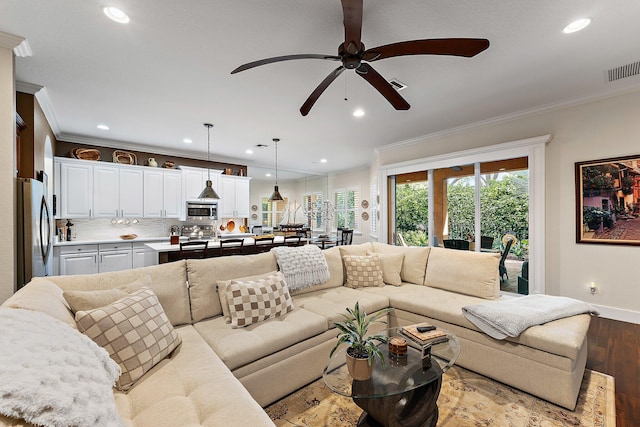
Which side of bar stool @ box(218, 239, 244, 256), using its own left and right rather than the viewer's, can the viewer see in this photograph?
back

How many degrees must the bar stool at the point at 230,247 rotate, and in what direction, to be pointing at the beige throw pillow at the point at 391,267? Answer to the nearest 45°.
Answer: approximately 135° to its right

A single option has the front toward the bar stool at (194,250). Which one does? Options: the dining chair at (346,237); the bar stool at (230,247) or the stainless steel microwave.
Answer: the stainless steel microwave

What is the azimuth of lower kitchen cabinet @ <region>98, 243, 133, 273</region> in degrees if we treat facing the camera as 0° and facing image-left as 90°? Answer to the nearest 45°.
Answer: approximately 0°

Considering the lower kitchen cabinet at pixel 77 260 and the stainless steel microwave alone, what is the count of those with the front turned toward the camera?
2

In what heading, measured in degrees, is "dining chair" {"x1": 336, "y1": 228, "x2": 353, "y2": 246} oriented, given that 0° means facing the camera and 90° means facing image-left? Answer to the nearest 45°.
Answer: approximately 135°

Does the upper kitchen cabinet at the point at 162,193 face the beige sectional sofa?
yes

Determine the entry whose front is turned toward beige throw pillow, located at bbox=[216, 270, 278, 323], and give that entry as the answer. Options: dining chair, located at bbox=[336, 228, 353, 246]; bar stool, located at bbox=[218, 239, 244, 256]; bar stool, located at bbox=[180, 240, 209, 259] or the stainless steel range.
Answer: the stainless steel range

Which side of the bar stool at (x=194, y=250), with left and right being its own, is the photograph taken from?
back

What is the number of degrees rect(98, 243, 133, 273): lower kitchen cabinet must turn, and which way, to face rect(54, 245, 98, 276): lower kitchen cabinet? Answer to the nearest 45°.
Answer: approximately 90° to its right

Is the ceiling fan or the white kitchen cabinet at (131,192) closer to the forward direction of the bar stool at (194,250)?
the white kitchen cabinet
